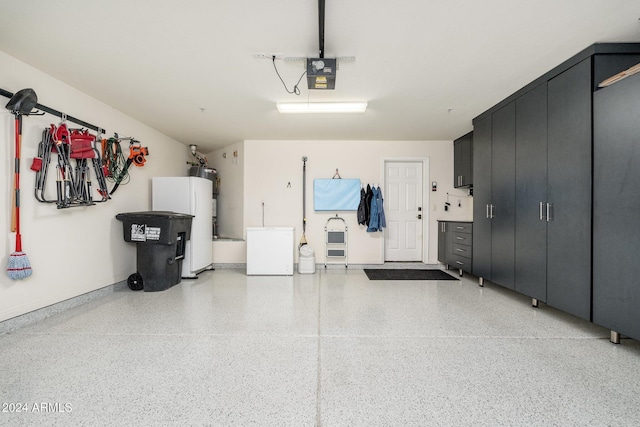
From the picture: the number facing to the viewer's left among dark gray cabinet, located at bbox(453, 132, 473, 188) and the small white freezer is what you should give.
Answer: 1

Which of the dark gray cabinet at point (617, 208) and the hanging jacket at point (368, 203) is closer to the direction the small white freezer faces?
the dark gray cabinet

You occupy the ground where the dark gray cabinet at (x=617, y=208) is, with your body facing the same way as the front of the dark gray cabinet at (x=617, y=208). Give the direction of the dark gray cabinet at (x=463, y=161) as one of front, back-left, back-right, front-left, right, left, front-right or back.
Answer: right

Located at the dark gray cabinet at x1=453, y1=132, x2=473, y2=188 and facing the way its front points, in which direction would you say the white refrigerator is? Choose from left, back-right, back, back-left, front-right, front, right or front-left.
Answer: front-left

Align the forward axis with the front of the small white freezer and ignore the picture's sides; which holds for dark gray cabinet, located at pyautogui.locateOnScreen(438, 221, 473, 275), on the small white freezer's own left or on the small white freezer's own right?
on the small white freezer's own left

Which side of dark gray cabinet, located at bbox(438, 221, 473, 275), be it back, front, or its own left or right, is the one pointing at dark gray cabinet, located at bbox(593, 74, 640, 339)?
left

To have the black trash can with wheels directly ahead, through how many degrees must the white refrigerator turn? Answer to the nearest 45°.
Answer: approximately 90° to its right

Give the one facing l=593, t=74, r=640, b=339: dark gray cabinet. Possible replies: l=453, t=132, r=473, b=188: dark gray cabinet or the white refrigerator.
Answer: the white refrigerator

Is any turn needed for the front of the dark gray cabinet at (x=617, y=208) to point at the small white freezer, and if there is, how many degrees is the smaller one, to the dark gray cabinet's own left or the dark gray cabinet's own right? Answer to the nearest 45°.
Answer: approximately 45° to the dark gray cabinet's own right

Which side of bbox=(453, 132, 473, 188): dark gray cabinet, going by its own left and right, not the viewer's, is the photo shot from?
left

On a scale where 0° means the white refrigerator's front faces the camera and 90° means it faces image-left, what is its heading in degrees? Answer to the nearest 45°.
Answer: approximately 315°

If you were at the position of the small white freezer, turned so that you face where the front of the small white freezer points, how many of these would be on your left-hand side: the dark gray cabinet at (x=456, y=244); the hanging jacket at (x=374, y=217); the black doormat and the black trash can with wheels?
3

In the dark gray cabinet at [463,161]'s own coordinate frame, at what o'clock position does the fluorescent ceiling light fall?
The fluorescent ceiling light is roughly at 10 o'clock from the dark gray cabinet.

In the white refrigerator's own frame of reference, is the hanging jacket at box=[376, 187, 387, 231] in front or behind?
in front
